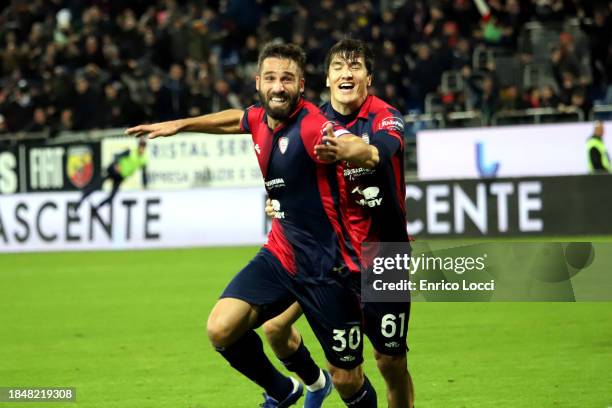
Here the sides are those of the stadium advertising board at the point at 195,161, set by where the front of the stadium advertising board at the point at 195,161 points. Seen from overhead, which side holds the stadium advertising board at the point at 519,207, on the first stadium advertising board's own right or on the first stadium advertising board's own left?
on the first stadium advertising board's own left

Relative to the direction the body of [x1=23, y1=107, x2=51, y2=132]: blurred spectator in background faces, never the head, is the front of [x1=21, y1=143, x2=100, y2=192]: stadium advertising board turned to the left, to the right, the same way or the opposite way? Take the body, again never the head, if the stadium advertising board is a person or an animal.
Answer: the same way

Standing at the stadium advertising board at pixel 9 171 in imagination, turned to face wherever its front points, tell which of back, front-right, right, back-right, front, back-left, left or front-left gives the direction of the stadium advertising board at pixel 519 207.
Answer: front-left

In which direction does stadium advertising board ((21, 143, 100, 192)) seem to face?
toward the camera

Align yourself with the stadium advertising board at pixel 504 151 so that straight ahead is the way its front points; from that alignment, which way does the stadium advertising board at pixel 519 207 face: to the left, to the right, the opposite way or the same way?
the same way

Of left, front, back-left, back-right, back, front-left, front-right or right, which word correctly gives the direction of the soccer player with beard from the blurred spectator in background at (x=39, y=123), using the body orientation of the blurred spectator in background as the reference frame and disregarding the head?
front

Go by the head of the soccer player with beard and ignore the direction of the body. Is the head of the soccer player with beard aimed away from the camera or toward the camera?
toward the camera

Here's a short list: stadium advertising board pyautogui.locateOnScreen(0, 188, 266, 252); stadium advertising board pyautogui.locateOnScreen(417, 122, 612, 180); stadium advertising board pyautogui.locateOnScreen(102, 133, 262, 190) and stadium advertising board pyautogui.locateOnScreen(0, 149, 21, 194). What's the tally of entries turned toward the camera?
4

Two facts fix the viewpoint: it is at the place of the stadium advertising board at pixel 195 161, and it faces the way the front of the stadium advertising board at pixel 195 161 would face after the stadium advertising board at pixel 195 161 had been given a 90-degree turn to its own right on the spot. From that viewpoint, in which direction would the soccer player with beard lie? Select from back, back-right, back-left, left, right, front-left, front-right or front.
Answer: left

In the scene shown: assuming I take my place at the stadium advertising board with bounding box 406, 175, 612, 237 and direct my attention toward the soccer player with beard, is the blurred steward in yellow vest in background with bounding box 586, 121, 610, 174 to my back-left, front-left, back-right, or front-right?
back-left

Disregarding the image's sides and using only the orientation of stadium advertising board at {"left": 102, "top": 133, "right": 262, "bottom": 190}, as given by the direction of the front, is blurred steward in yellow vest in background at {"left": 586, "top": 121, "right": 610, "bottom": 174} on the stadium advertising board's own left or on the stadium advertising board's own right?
on the stadium advertising board's own left

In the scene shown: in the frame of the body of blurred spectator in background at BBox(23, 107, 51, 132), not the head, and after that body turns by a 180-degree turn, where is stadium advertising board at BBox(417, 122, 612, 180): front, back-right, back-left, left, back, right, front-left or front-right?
back-right

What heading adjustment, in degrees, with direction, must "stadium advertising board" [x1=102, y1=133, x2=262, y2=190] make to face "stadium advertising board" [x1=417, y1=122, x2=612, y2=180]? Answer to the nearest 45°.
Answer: approximately 45° to its left

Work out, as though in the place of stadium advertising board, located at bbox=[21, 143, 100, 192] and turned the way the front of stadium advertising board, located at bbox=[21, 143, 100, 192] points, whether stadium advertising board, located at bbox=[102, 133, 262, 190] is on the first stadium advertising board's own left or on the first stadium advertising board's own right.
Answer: on the first stadium advertising board's own left

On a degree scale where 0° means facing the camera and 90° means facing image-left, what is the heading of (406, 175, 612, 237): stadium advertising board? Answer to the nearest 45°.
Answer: approximately 0°

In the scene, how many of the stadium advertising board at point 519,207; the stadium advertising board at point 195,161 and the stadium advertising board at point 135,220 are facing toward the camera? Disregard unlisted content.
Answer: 3

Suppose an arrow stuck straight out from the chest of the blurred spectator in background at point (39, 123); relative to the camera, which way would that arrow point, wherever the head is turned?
toward the camera

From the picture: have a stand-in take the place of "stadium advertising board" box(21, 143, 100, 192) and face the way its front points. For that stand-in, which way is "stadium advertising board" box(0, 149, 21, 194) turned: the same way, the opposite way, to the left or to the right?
the same way

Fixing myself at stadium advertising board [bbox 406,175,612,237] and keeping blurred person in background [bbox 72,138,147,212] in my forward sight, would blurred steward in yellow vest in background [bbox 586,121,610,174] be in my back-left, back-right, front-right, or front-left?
back-right

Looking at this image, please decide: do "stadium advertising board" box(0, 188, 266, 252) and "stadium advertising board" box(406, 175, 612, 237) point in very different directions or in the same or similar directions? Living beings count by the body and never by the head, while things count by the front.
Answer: same or similar directions
